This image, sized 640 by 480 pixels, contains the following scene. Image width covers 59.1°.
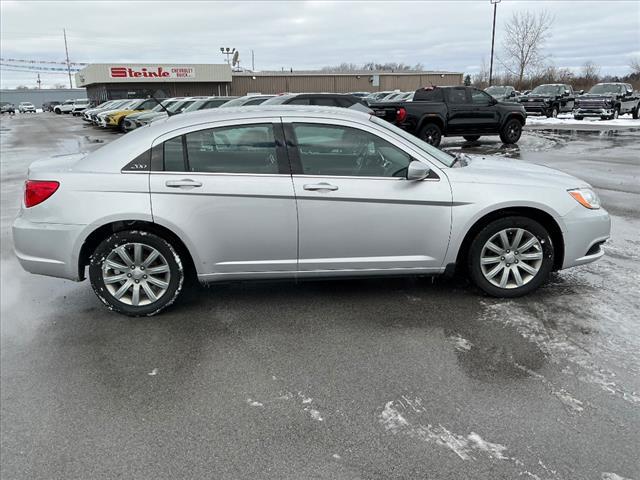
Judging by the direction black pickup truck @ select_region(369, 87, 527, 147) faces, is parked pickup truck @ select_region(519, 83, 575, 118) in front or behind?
in front

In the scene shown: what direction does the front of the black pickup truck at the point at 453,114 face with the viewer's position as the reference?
facing away from the viewer and to the right of the viewer

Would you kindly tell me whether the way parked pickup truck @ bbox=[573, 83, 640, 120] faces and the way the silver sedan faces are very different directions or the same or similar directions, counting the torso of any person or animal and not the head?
very different directions

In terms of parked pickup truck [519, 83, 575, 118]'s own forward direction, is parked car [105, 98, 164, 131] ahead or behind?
ahead

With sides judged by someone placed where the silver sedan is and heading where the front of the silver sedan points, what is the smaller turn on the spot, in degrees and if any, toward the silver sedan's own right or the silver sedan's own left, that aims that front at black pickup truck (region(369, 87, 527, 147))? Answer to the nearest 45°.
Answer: approximately 90° to the silver sedan's own left

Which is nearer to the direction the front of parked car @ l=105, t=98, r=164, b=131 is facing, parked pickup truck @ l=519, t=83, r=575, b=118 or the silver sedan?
the silver sedan

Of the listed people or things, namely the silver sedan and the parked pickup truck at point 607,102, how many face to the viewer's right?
1

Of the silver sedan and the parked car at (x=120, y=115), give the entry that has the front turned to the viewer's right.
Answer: the silver sedan

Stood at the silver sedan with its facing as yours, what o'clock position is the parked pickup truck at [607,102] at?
The parked pickup truck is roughly at 10 o'clock from the silver sedan.

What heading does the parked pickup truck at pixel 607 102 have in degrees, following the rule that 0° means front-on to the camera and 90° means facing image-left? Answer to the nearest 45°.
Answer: approximately 45°

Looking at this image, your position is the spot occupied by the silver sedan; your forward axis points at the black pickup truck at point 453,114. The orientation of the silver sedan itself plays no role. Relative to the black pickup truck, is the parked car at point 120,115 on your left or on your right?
left

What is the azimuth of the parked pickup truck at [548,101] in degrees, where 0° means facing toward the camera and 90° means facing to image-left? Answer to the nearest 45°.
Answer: approximately 45°

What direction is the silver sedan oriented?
to the viewer's right

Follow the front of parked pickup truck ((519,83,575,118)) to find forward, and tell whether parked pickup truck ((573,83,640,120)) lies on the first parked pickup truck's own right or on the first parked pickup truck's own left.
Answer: on the first parked pickup truck's own left

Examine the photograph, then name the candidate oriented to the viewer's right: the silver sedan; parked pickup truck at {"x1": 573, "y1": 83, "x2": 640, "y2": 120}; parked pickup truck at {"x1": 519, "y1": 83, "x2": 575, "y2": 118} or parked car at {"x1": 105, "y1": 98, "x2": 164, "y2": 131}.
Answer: the silver sedan
